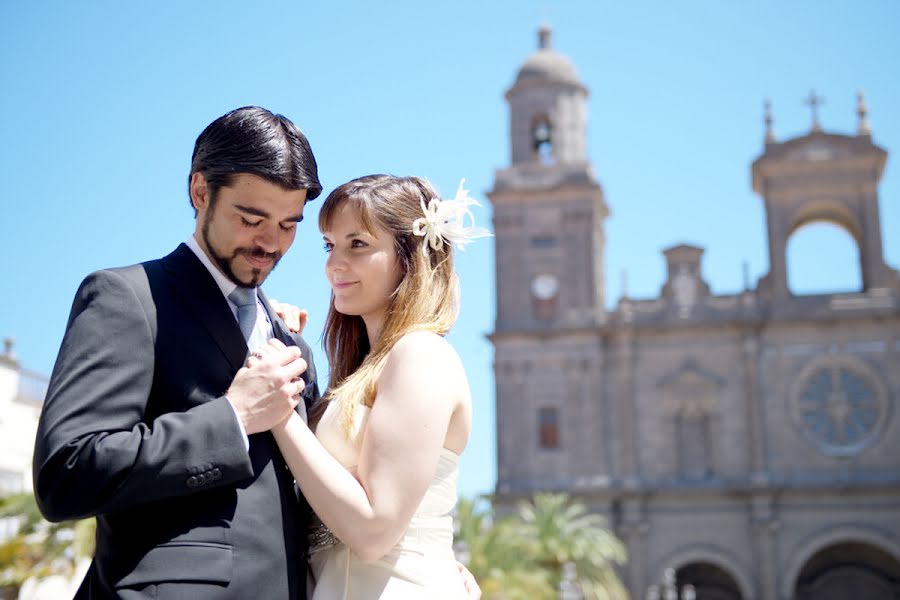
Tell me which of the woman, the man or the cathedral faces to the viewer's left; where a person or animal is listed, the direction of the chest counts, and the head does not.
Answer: the woman

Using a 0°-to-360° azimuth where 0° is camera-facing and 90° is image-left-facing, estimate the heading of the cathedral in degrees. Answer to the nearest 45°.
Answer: approximately 0°

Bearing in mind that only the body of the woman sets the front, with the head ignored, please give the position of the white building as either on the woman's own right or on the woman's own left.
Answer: on the woman's own right

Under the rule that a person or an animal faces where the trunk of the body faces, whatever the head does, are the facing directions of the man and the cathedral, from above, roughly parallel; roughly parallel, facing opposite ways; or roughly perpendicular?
roughly perpendicular

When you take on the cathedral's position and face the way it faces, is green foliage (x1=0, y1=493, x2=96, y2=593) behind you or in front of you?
in front

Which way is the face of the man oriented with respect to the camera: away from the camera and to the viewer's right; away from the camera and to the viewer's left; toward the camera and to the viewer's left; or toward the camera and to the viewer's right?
toward the camera and to the viewer's right

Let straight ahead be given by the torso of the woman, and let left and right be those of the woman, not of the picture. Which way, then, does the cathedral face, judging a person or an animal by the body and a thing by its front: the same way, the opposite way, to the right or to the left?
to the left

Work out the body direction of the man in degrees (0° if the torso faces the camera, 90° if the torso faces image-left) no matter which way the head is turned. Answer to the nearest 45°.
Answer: approximately 315°

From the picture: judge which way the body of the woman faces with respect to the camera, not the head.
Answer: to the viewer's left

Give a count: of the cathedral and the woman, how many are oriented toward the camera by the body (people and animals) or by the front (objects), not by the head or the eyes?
1
